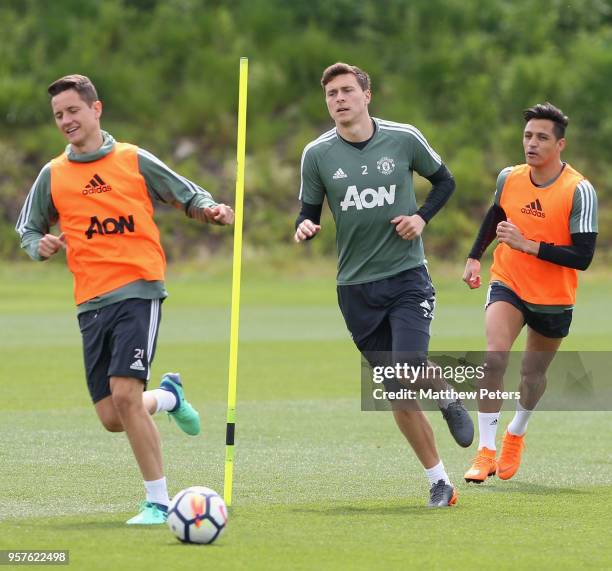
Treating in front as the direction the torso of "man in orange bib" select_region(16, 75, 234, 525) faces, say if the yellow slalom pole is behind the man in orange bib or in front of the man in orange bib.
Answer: behind

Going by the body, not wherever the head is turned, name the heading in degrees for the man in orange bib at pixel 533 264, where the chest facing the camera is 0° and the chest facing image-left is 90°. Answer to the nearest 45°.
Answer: approximately 45°

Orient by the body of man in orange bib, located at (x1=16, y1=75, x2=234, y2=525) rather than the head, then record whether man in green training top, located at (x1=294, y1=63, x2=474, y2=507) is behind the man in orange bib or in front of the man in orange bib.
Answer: behind
